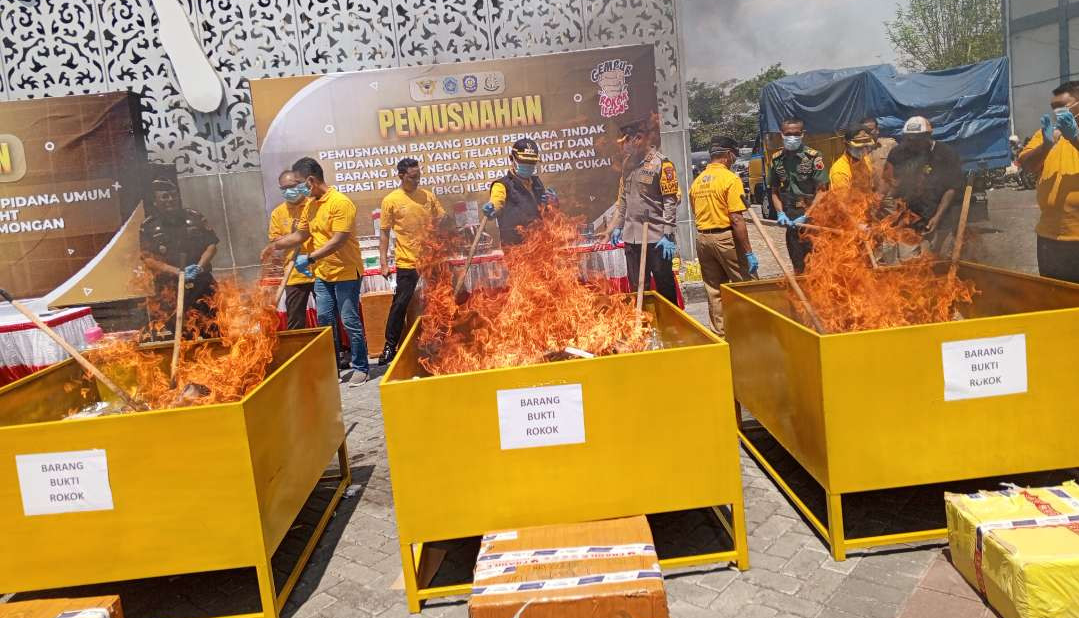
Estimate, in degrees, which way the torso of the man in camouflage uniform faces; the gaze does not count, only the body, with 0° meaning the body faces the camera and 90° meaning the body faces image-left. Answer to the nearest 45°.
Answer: approximately 0°

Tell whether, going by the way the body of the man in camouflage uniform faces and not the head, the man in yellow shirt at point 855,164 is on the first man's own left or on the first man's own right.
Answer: on the first man's own left

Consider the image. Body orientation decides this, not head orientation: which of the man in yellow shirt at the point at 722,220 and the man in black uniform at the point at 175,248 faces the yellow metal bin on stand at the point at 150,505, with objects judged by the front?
the man in black uniform

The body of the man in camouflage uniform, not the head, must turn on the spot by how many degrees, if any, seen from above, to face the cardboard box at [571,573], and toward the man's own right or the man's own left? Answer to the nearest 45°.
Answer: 0° — they already face it

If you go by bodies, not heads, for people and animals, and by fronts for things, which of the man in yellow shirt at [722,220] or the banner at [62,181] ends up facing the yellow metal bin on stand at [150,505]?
the banner

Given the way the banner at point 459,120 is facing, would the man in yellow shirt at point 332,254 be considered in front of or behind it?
in front

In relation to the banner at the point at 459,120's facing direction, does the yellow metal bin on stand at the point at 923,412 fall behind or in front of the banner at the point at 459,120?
in front

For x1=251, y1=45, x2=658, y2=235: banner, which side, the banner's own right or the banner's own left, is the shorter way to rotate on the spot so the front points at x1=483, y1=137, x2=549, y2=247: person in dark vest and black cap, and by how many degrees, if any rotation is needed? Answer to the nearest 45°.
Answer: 0° — it already faces them

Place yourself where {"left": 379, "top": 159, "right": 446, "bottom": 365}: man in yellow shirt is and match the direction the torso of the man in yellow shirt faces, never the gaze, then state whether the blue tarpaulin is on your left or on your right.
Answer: on your left
